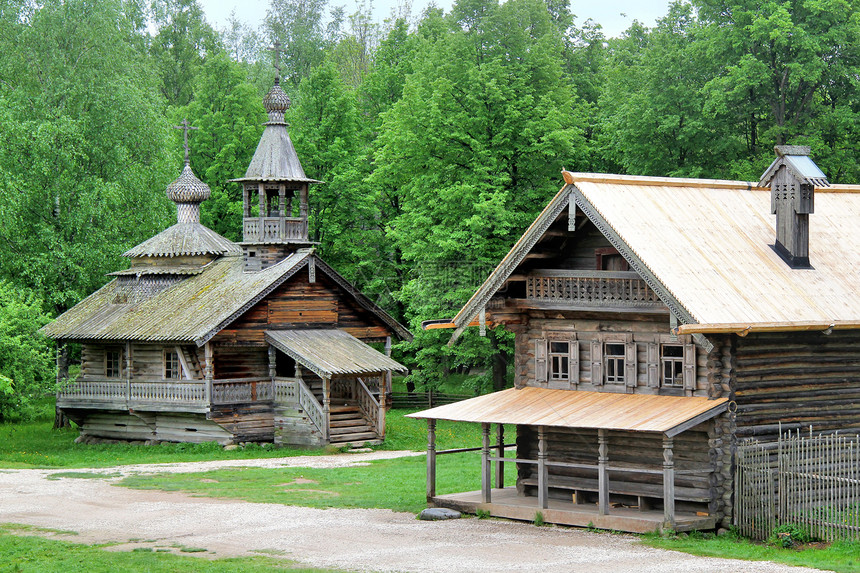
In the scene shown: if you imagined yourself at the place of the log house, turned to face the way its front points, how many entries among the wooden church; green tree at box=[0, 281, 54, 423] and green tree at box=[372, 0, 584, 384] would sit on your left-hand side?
0

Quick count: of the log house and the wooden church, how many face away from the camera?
0

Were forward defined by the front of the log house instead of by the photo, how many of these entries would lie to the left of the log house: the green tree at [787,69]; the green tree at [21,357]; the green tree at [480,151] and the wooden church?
0

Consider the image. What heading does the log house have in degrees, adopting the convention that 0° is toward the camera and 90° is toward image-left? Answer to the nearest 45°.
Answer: approximately 45°

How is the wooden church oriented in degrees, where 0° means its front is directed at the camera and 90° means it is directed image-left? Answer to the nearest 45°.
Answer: approximately 315°

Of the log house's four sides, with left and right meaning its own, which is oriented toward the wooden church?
right

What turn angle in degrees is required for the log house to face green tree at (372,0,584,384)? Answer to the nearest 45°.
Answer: approximately 135° to its right

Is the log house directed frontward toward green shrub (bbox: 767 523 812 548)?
no

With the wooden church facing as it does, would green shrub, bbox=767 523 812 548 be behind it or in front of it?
in front

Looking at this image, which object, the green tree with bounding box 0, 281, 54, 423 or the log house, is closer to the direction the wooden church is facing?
the log house

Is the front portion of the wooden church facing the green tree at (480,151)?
no
